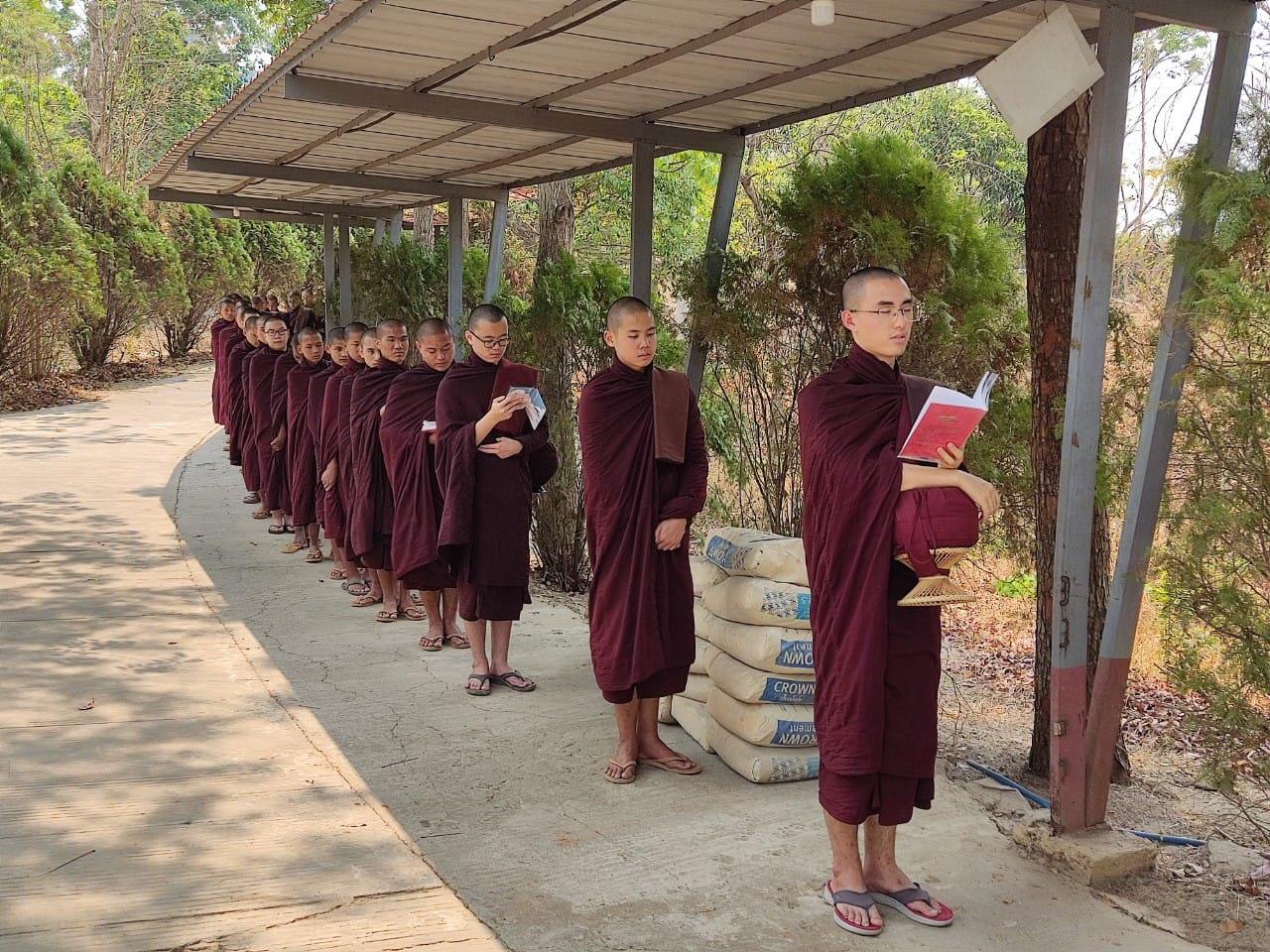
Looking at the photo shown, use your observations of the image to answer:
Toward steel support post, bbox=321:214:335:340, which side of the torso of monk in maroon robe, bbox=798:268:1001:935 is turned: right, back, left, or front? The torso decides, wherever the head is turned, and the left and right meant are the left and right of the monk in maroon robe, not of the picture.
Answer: back

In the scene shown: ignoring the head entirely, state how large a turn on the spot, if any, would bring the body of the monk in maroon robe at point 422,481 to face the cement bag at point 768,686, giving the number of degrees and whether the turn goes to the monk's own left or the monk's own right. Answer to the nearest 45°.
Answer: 0° — they already face it
